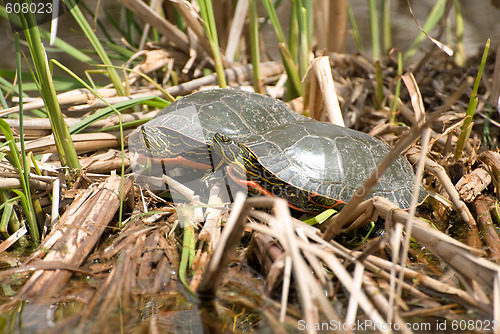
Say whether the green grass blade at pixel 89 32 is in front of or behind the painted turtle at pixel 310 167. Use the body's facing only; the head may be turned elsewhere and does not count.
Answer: in front

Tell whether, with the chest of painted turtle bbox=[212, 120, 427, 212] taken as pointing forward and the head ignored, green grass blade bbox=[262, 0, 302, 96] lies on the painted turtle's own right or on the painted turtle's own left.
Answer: on the painted turtle's own right

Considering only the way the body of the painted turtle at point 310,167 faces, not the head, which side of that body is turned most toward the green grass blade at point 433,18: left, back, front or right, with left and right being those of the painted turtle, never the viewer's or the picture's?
right

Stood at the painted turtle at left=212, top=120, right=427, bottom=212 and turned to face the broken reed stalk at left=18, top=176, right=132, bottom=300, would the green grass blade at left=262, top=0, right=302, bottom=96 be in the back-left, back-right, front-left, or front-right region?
back-right

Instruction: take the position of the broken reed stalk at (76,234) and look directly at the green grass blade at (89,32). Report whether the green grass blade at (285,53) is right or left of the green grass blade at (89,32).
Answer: right

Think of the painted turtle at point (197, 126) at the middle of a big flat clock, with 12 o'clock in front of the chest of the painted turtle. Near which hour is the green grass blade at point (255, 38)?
The green grass blade is roughly at 4 o'clock from the painted turtle.

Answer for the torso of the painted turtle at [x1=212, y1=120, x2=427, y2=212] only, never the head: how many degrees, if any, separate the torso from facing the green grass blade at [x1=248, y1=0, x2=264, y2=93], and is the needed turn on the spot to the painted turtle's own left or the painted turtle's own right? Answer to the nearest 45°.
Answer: approximately 90° to the painted turtle's own right

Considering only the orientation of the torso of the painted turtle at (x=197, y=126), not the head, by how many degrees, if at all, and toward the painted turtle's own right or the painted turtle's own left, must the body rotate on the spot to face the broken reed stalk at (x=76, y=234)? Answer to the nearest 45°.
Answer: approximately 45° to the painted turtle's own left

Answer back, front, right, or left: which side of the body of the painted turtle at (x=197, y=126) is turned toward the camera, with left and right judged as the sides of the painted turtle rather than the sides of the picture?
left

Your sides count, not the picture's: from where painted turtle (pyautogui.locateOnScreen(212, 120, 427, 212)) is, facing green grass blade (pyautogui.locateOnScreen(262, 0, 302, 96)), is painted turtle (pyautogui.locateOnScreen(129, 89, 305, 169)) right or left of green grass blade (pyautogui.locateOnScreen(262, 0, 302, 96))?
left

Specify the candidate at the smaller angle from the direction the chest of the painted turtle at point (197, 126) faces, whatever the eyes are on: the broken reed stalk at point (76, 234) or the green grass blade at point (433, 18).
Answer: the broken reed stalk

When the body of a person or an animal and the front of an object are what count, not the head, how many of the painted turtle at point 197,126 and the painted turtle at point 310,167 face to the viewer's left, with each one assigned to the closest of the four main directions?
2

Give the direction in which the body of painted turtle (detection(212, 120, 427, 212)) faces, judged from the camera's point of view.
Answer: to the viewer's left
